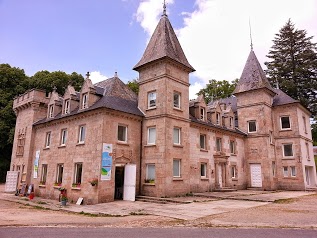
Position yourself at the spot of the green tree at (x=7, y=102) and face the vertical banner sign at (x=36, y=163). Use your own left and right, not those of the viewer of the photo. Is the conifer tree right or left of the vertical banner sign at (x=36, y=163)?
left

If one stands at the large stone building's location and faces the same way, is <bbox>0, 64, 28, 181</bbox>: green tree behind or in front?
behind

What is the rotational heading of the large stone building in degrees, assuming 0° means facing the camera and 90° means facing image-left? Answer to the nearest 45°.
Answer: approximately 315°

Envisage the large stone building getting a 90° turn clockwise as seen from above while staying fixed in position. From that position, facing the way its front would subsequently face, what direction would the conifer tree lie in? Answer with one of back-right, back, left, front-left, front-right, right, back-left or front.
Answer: back
